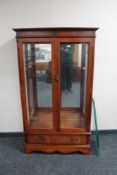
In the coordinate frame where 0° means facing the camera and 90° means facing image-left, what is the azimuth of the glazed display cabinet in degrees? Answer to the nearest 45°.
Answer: approximately 0°
